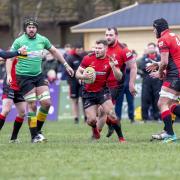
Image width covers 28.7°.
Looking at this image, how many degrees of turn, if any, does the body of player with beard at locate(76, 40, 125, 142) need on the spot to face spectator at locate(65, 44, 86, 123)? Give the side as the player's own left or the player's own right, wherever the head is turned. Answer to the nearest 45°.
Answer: approximately 180°

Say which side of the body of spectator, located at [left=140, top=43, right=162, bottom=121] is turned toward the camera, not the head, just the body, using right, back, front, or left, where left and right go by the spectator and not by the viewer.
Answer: front

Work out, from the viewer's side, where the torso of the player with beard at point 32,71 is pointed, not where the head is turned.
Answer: toward the camera

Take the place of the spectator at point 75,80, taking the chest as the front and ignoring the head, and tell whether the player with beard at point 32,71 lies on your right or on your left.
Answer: on your right

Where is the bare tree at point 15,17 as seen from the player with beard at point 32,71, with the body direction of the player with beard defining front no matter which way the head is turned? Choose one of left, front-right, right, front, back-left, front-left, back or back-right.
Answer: back

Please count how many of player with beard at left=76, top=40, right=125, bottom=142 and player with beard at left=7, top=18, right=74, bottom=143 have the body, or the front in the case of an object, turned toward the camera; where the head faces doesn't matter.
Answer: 2

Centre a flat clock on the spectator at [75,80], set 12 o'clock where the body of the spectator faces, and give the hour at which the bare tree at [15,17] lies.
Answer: The bare tree is roughly at 5 o'clock from the spectator.

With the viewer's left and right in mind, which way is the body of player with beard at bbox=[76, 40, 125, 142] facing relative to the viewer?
facing the viewer

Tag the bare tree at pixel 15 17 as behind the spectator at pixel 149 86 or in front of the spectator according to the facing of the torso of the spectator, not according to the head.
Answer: behind

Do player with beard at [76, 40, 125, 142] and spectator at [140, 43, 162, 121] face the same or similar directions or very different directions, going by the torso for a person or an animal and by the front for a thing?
same or similar directions

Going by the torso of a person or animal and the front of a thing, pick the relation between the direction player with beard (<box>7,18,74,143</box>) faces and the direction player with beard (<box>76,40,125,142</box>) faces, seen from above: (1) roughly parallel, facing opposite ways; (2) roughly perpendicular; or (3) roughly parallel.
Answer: roughly parallel

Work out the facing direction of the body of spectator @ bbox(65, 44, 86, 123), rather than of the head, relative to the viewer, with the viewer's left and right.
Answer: facing the viewer and to the right of the viewer
